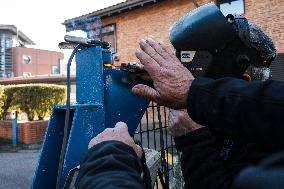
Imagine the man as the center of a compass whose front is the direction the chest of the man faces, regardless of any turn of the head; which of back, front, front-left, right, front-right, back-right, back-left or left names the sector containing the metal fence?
front-right

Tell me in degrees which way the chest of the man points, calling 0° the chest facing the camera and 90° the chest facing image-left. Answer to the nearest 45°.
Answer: approximately 135°

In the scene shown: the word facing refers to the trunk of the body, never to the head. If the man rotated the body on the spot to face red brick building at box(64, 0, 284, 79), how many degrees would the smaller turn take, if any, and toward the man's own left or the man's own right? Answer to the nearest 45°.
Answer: approximately 45° to the man's own right

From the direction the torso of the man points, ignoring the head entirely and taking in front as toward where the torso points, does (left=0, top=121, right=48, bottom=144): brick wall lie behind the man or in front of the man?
in front

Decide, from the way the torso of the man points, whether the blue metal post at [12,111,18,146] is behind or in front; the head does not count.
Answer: in front

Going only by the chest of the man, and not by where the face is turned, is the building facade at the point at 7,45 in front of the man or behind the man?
in front
